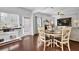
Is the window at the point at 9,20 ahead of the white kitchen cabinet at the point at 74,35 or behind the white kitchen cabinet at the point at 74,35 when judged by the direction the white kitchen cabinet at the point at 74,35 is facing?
ahead

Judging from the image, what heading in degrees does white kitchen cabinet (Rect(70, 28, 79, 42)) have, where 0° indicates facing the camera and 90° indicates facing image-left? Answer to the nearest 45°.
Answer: approximately 45°

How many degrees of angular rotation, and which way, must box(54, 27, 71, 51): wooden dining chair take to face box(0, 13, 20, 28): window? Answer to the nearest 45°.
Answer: approximately 45° to its left

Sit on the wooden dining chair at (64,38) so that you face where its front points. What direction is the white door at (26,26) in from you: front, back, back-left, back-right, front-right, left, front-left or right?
front-left

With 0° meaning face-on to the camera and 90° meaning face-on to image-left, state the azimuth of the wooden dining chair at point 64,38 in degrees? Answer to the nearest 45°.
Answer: approximately 135°

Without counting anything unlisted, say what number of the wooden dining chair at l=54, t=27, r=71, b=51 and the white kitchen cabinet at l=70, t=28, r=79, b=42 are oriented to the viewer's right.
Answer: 0
